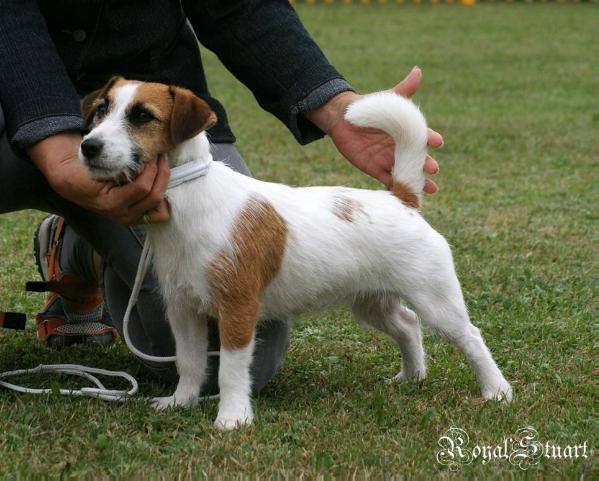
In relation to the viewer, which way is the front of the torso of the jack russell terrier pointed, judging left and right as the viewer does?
facing the viewer and to the left of the viewer
